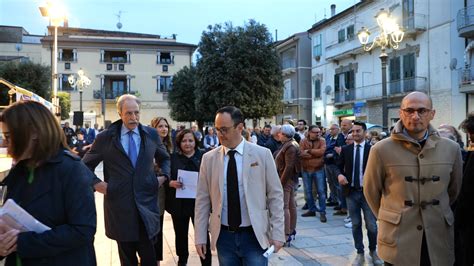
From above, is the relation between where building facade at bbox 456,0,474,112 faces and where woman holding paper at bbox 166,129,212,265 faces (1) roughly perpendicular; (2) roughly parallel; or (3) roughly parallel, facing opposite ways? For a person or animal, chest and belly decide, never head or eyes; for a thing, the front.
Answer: roughly perpendicular

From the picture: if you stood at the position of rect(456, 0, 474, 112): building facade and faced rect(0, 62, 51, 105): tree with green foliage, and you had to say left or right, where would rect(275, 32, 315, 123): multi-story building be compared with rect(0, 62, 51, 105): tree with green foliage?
right

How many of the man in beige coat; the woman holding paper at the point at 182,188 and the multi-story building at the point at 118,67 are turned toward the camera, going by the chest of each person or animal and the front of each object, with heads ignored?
3

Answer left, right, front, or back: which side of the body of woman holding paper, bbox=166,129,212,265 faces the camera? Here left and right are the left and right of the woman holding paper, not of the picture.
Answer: front

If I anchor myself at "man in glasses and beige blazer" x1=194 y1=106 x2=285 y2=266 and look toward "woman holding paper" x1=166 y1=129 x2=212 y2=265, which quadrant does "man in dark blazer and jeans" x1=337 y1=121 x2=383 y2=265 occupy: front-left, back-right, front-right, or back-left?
front-right

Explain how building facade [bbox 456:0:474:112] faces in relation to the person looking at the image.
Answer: facing the viewer and to the left of the viewer

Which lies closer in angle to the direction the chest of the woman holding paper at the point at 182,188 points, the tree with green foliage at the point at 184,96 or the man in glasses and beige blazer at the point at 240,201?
the man in glasses and beige blazer

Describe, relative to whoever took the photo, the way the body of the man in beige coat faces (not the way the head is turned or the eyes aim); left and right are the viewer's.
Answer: facing the viewer

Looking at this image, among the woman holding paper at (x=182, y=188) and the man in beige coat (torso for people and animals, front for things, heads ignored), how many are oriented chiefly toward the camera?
2

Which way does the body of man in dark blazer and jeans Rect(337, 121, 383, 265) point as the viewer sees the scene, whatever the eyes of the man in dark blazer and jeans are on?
toward the camera

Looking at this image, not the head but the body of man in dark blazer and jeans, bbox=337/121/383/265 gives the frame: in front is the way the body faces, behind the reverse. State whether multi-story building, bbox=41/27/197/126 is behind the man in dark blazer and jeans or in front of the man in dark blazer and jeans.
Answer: behind
